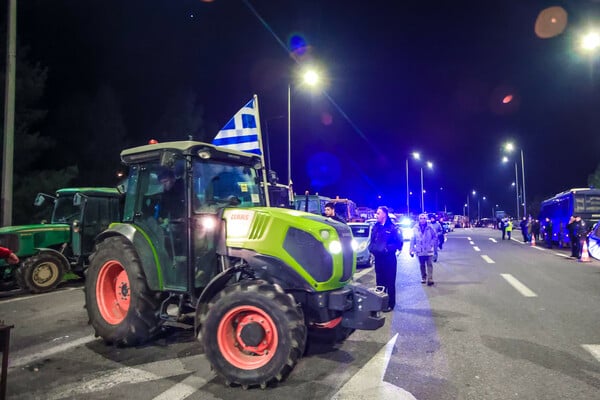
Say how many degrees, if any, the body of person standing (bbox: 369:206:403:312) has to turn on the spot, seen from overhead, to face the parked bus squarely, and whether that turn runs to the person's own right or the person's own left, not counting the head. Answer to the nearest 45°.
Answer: approximately 180°

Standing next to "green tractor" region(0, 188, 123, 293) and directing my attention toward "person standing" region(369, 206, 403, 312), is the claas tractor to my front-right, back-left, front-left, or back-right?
front-right

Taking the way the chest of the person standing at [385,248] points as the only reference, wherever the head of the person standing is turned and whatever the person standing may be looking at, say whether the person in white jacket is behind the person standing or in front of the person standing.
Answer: behind

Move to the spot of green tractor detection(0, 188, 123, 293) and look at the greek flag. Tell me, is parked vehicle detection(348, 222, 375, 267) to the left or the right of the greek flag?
left

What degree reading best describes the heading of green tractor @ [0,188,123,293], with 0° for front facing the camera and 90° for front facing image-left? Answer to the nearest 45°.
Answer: approximately 45°

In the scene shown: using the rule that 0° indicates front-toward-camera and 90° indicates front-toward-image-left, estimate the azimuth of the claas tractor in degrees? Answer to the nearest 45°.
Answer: approximately 315°

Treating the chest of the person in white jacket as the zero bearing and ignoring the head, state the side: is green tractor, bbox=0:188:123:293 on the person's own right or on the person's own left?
on the person's own right

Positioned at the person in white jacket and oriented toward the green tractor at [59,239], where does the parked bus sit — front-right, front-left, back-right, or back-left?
back-right

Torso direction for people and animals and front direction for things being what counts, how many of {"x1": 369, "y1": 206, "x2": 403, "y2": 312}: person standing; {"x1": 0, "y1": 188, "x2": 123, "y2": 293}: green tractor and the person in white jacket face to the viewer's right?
0

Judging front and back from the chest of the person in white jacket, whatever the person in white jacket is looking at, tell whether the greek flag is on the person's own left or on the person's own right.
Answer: on the person's own right

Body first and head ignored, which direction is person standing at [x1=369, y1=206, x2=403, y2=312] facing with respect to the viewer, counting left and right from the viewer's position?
facing the viewer and to the left of the viewer

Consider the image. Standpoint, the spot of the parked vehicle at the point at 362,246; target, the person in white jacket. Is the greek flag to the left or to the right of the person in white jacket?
right

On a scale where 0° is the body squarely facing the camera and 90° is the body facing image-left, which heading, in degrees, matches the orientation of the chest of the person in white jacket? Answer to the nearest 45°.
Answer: approximately 0°

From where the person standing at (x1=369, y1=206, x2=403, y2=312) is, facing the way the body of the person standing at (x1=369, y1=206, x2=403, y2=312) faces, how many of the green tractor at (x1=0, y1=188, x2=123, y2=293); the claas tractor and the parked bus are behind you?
1

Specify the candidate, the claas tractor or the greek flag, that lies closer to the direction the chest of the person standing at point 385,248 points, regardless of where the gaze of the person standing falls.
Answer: the claas tractor
